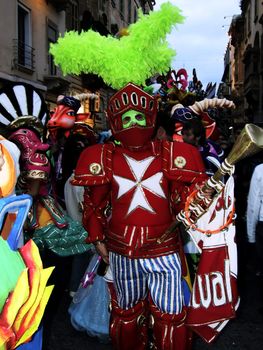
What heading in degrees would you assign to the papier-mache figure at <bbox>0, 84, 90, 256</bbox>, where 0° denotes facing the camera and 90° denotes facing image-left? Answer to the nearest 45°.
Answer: approximately 315°

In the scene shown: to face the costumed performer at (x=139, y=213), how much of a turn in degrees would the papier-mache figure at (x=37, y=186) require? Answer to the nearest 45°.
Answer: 0° — it already faces them

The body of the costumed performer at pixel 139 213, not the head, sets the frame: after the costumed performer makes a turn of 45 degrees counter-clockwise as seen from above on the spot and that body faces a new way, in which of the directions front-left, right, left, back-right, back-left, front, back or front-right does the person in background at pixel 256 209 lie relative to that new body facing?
left

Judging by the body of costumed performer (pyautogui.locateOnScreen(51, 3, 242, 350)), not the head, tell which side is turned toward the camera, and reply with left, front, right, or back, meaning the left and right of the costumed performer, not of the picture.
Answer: front

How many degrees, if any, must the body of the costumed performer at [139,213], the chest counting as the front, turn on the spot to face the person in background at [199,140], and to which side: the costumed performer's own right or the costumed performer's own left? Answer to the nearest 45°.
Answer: approximately 135° to the costumed performer's own left

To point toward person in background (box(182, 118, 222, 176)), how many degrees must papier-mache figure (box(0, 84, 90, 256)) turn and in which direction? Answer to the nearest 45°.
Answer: approximately 45° to its left

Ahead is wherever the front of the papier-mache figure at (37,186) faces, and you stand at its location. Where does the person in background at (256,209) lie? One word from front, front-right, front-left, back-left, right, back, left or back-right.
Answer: front-left

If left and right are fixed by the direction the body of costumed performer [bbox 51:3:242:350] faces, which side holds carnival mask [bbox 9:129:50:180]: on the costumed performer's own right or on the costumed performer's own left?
on the costumed performer's own right

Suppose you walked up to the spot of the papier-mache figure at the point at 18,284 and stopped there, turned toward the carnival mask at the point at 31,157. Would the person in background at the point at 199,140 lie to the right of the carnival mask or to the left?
right

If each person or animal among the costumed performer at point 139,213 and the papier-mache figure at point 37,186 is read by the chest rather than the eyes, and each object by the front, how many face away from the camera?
0

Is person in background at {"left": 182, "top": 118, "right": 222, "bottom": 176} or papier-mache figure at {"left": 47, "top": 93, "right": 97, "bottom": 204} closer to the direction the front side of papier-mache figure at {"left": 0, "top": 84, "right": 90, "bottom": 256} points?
the person in background

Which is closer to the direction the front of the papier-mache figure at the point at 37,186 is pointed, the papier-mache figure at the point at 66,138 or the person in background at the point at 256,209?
the person in background
